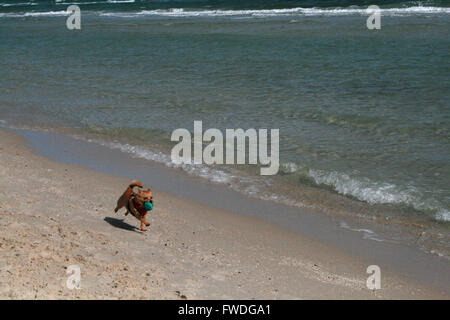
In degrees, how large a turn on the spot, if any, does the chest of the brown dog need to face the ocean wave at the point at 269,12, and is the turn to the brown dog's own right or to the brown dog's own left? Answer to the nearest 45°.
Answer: approximately 135° to the brown dog's own left

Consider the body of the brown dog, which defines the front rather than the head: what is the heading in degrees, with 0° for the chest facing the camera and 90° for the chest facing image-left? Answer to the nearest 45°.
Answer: approximately 315°
